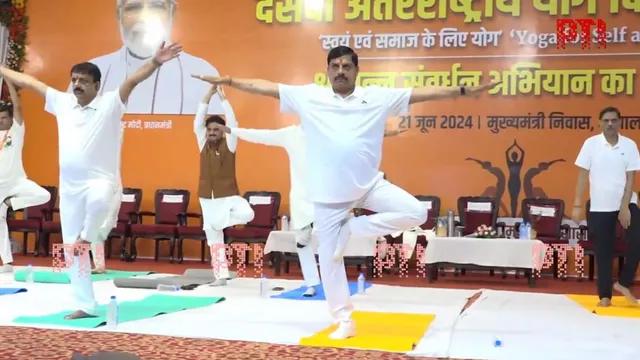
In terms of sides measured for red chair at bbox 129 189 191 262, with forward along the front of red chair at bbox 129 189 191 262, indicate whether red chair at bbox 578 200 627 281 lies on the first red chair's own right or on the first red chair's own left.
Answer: on the first red chair's own left

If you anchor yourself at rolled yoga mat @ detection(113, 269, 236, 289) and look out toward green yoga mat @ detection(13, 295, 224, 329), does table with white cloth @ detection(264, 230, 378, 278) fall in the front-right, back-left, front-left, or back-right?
back-left

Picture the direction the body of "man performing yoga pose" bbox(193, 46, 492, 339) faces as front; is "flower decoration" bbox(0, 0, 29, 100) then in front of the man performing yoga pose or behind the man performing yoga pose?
behind

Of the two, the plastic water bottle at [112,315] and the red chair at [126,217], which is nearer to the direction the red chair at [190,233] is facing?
the plastic water bottle

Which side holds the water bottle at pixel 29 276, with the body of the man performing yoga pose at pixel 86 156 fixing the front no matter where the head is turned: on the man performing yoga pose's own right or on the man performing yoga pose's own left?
on the man performing yoga pose's own right

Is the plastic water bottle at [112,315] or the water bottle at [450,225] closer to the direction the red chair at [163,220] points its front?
the plastic water bottle

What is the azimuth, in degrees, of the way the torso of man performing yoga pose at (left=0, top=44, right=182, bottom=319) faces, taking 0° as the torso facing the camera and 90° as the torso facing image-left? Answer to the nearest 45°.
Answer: approximately 45°

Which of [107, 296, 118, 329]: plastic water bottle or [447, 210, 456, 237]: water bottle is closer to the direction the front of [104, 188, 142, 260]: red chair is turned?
the plastic water bottle

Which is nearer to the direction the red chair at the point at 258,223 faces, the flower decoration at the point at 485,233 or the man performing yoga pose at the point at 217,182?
the man performing yoga pose
